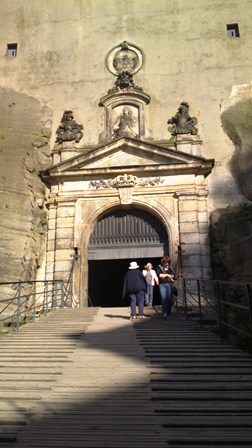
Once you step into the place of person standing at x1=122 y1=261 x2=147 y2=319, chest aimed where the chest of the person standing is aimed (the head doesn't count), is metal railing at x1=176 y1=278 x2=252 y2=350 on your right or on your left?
on your right

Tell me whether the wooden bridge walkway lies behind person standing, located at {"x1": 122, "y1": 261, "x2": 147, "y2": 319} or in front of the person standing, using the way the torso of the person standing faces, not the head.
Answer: behind

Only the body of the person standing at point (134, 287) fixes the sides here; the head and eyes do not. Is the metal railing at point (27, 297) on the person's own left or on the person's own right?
on the person's own left

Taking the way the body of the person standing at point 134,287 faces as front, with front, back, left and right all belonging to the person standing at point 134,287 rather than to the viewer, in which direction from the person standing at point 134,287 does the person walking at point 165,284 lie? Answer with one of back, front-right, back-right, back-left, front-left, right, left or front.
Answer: right

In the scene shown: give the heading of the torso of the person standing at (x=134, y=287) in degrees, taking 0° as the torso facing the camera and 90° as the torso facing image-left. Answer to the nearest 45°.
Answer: approximately 180°
